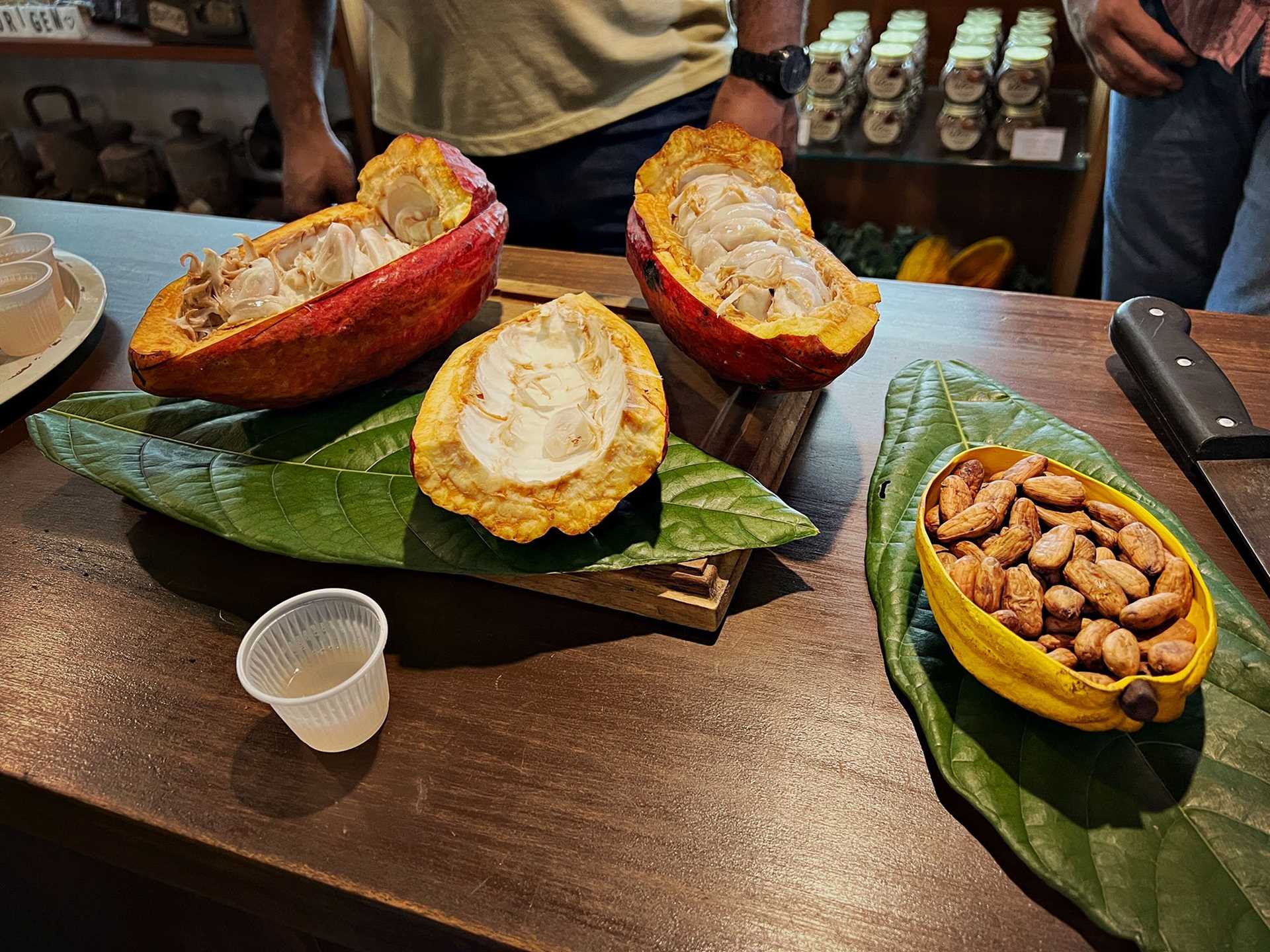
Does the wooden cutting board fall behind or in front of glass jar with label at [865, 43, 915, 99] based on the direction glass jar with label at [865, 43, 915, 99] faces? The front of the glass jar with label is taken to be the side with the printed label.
in front

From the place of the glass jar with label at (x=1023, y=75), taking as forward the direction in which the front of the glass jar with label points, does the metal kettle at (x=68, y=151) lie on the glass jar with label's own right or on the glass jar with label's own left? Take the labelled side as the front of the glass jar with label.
on the glass jar with label's own right

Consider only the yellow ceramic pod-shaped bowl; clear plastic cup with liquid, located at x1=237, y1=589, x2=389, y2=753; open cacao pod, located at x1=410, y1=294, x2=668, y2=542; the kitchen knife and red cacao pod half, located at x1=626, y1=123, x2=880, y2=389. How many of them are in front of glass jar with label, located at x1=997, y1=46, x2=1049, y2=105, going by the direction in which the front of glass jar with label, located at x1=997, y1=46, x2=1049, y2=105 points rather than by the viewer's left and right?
5

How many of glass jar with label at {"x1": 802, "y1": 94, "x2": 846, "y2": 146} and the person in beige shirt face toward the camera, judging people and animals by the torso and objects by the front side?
2
